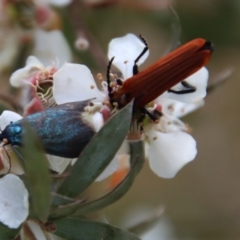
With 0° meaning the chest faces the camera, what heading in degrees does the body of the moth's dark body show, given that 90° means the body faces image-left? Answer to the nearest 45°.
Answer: approximately 90°
